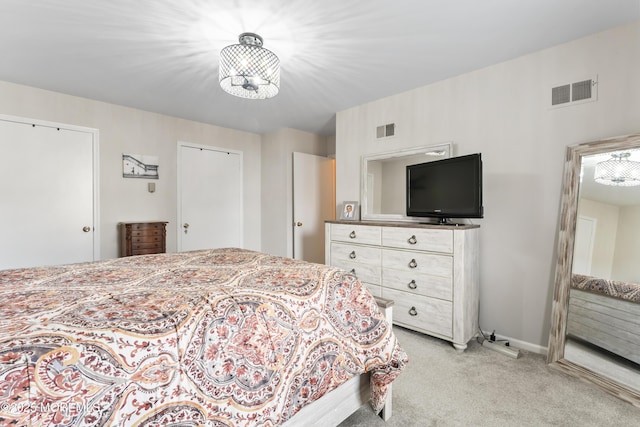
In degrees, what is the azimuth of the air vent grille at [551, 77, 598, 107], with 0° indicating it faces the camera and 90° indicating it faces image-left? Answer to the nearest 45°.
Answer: approximately 45°

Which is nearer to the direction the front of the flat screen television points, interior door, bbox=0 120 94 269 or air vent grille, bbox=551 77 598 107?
the interior door

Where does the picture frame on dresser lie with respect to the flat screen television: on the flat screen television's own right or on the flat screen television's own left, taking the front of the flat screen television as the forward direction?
on the flat screen television's own right

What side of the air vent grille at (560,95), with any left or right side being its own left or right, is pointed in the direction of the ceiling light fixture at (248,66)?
front

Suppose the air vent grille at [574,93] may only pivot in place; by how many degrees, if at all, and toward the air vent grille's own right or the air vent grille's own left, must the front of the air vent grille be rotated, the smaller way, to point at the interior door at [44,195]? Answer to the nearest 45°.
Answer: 0° — it already faces it

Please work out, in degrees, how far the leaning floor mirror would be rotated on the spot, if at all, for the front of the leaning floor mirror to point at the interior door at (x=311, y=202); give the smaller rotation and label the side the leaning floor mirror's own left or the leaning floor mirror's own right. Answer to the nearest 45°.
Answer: approximately 45° to the leaning floor mirror's own right

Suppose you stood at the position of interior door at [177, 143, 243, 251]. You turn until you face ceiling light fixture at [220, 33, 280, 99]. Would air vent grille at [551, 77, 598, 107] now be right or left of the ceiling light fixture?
left

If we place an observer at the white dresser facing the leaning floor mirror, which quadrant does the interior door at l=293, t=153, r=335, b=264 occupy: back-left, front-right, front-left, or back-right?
back-left

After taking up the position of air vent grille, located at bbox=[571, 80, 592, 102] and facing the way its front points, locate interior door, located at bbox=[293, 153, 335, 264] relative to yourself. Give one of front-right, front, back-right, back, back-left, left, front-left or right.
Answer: front-right

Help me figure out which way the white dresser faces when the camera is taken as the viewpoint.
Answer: facing the viewer and to the left of the viewer

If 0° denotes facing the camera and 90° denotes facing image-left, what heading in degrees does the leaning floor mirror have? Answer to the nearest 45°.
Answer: approximately 45°

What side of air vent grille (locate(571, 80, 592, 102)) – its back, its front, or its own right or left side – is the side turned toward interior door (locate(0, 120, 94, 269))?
front
